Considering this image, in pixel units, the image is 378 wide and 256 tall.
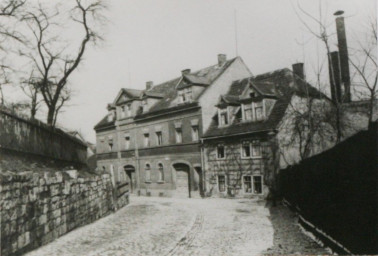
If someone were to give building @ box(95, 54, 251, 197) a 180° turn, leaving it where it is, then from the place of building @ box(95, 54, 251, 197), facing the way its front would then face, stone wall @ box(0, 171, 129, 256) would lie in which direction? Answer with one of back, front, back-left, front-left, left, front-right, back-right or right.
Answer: back-right

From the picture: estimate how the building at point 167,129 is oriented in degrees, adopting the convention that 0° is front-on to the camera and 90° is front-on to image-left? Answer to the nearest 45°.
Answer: approximately 45°

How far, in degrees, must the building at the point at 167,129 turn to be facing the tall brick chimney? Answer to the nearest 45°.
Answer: approximately 90° to its left

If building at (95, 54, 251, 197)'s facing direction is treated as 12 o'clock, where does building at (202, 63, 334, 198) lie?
building at (202, 63, 334, 198) is roughly at 9 o'clock from building at (95, 54, 251, 197).

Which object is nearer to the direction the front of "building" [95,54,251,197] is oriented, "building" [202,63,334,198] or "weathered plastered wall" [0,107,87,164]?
the weathered plastered wall

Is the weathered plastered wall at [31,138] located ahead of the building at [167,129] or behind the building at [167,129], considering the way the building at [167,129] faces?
ahead
